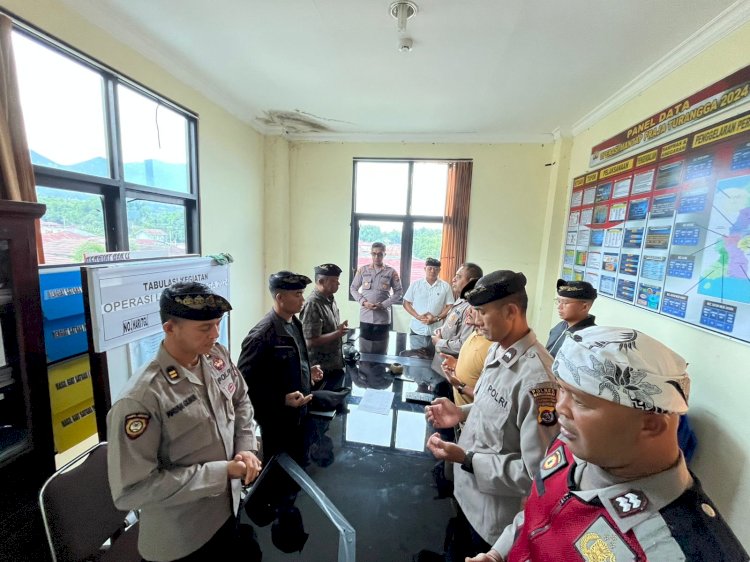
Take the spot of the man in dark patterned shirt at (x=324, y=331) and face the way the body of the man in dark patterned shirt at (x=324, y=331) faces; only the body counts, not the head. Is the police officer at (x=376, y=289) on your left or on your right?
on your left

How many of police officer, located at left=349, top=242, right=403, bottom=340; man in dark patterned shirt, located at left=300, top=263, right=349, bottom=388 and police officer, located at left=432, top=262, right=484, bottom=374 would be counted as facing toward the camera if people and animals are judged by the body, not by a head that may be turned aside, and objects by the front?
1

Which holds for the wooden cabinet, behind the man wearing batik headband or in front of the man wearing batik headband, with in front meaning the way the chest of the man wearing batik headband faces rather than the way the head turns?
in front

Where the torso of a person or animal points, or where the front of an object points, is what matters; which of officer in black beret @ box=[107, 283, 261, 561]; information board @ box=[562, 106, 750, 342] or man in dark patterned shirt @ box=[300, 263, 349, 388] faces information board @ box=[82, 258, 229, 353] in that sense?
information board @ box=[562, 106, 750, 342]

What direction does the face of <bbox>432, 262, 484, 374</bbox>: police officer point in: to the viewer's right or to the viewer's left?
to the viewer's left

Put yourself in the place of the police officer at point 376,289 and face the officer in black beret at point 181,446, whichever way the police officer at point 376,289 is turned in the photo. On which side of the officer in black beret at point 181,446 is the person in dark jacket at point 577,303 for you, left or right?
left

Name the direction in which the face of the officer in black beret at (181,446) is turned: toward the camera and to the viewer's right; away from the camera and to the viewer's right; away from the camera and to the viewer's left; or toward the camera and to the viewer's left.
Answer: toward the camera and to the viewer's right

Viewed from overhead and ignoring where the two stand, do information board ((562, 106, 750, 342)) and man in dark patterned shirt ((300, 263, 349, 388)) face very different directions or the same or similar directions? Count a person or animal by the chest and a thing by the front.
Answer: very different directions

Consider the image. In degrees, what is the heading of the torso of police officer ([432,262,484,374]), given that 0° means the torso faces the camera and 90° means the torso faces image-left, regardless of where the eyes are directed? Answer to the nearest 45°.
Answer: approximately 90°

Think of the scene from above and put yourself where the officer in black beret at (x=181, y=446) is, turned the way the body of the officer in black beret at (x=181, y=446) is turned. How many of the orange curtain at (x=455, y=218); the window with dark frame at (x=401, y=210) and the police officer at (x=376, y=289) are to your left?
3

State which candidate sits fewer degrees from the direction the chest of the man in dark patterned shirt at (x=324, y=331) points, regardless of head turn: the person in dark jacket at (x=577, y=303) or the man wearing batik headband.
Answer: the person in dark jacket

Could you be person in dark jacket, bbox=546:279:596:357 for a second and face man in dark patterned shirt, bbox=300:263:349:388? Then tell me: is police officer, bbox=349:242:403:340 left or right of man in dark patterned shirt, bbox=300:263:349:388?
right

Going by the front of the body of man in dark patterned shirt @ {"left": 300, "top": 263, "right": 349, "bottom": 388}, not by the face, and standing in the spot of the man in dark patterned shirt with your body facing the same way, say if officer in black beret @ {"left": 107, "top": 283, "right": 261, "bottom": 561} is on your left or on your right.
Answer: on your right

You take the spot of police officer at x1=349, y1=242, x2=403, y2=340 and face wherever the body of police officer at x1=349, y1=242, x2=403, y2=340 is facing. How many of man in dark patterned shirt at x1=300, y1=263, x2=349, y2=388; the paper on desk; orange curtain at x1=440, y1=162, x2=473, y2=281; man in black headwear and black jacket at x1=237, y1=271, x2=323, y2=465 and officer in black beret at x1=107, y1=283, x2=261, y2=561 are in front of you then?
4

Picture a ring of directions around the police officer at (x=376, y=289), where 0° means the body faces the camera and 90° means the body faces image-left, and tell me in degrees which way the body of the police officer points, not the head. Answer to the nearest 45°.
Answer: approximately 0°

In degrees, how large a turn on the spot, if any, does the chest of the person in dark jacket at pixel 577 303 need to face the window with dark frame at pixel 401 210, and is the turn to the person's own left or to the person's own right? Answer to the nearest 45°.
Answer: approximately 90° to the person's own right

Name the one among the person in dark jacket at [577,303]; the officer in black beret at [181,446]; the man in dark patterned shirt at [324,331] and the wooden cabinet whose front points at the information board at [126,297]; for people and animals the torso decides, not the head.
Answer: the person in dark jacket at [577,303]

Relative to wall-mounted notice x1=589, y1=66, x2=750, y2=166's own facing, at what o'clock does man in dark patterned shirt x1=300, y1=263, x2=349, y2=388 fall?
The man in dark patterned shirt is roughly at 12 o'clock from the wall-mounted notice.
